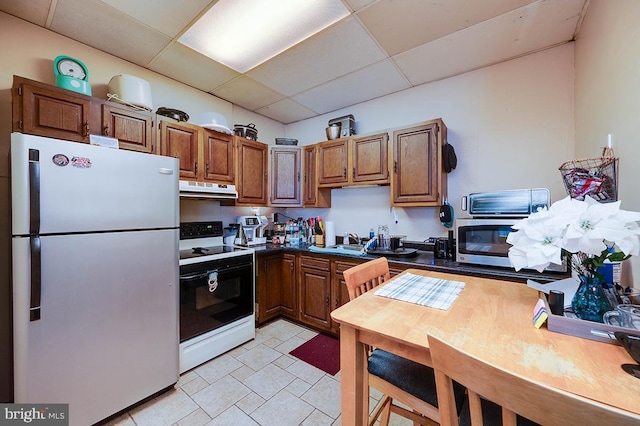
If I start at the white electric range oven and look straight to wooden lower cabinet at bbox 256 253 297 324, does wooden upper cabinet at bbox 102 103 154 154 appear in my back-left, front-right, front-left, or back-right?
back-left

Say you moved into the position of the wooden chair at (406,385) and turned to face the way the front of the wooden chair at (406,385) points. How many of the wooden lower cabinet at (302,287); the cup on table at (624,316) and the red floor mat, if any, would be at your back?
2

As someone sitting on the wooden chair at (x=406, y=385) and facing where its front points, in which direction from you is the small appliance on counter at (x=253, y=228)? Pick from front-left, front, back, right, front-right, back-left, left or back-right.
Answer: back

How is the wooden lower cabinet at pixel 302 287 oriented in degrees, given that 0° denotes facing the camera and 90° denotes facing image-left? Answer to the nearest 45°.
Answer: approximately 45°

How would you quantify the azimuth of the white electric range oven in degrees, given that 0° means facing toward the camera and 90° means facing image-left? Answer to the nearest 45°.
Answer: approximately 315°

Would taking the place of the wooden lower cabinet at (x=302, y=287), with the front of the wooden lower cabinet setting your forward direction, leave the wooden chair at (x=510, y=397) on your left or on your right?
on your left

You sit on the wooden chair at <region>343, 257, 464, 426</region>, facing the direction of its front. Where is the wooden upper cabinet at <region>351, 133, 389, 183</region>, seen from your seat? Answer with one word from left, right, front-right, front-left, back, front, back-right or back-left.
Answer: back-left

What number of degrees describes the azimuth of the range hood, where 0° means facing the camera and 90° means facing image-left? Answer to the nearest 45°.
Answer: approximately 315°

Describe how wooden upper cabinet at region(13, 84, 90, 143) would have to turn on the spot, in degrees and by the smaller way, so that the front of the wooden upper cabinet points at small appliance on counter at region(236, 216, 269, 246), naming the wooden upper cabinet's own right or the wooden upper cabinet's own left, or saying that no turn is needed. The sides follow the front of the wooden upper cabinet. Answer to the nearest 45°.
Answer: approximately 45° to the wooden upper cabinet's own left
